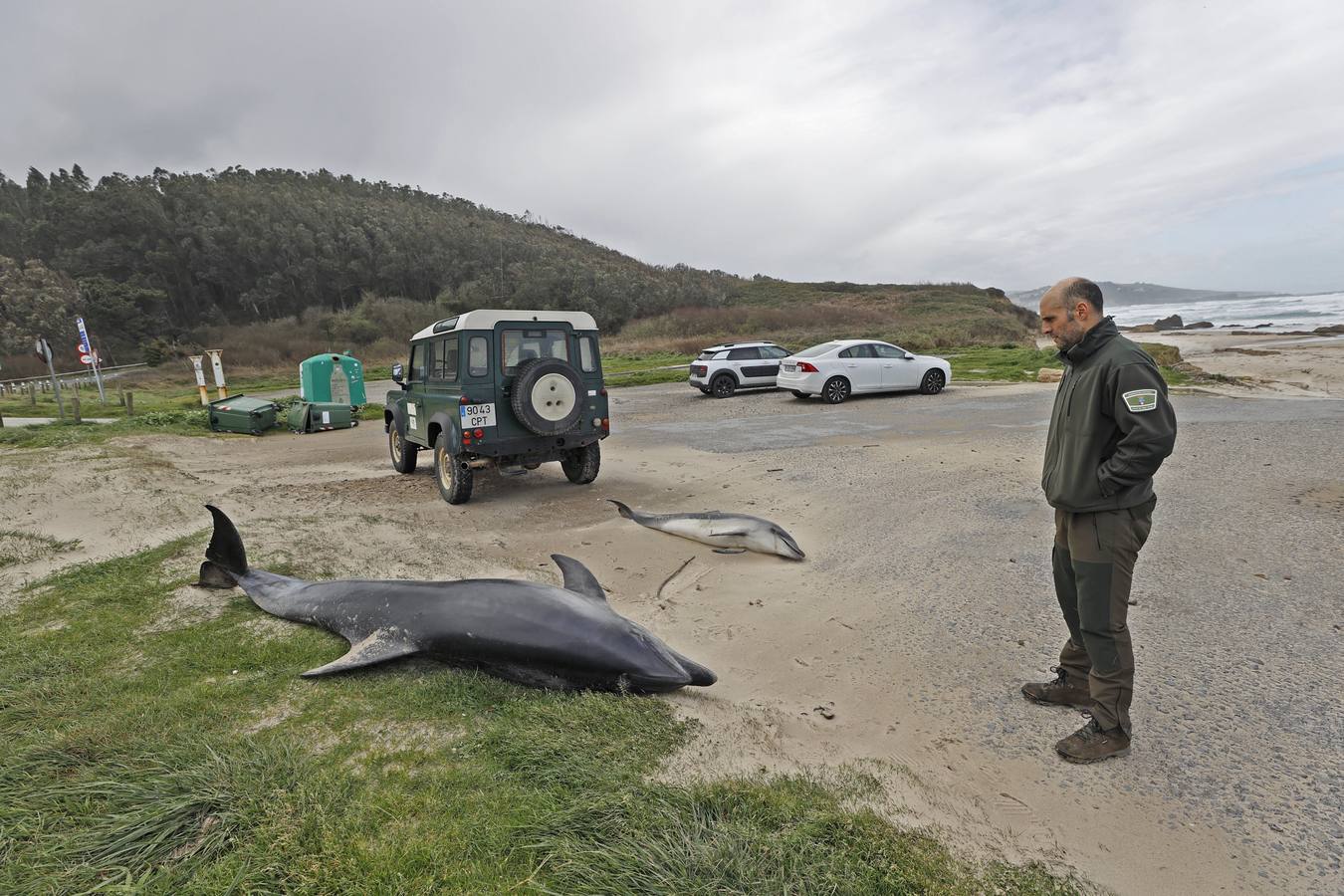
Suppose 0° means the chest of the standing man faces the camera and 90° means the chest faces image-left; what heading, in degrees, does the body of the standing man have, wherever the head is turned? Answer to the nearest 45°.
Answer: approximately 90°

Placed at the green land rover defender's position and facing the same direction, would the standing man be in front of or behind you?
behind

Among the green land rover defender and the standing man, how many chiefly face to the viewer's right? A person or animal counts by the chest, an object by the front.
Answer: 0

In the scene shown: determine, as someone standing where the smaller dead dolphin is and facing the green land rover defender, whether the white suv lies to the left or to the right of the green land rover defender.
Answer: right

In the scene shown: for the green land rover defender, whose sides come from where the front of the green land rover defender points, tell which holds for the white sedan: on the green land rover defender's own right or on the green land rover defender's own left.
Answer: on the green land rover defender's own right

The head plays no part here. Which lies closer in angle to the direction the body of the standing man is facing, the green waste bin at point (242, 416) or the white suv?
the green waste bin

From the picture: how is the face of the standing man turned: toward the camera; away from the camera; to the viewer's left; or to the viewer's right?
to the viewer's left

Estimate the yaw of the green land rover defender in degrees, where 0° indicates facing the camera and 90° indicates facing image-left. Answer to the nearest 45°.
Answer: approximately 135°
